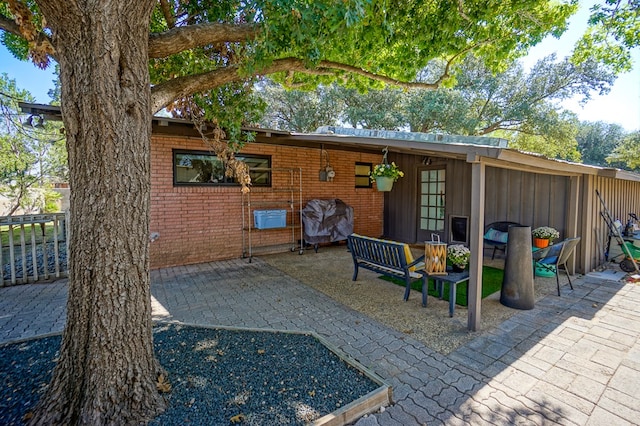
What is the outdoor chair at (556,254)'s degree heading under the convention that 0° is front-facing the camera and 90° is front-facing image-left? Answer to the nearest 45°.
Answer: approximately 45°

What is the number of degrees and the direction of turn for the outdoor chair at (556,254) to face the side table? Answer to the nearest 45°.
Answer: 0° — it already faces it

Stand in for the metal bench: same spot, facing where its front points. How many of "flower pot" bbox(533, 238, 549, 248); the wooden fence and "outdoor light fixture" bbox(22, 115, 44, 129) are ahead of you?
1

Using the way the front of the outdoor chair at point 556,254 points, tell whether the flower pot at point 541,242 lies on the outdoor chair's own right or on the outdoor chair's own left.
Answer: on the outdoor chair's own right

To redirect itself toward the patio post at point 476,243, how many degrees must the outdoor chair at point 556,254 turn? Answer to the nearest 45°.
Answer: approximately 45° to its left

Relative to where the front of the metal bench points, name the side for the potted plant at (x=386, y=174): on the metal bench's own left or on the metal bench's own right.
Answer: on the metal bench's own left

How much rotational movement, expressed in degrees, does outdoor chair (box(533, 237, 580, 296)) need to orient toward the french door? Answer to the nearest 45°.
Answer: approximately 90° to its right

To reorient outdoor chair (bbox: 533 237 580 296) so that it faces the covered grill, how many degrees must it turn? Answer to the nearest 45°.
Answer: approximately 45° to its right

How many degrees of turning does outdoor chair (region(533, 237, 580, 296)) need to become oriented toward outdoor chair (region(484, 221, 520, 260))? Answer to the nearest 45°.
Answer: approximately 90° to its right
